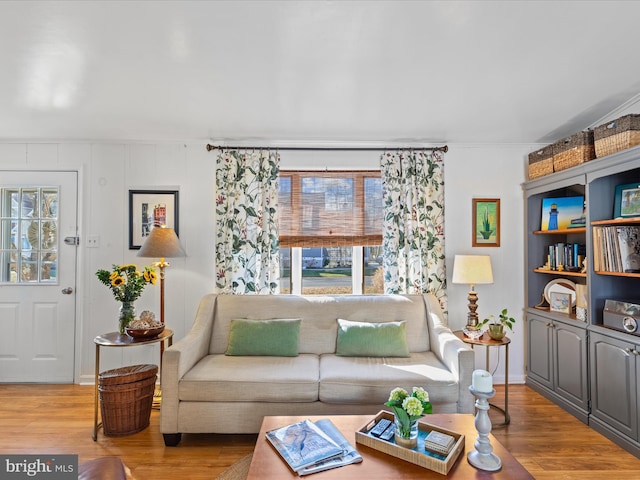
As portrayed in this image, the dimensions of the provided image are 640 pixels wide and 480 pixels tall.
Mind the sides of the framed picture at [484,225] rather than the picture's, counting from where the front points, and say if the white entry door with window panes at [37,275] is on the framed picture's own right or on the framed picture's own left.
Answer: on the framed picture's own right

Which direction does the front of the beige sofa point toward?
toward the camera

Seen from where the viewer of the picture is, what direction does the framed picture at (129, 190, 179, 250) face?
facing the viewer

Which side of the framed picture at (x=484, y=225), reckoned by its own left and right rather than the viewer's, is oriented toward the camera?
front

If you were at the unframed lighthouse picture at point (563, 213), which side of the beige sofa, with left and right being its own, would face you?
left

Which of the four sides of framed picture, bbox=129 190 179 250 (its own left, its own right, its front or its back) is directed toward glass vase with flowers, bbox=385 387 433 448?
front

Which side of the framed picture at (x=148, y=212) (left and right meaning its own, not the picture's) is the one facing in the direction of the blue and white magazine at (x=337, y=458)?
front

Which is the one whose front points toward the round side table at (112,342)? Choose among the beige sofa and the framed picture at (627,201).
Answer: the framed picture

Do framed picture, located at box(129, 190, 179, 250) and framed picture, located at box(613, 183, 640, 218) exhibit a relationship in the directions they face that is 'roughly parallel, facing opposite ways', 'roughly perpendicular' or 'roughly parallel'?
roughly perpendicular

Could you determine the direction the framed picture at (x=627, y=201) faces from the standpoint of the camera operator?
facing the viewer and to the left of the viewer

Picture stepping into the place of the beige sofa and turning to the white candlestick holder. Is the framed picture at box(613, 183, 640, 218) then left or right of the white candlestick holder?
left

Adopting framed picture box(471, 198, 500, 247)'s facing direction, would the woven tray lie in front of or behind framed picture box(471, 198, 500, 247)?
in front

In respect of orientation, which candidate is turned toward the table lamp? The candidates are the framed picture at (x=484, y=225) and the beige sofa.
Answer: the framed picture

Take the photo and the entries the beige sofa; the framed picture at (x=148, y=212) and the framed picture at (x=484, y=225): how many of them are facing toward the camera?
3

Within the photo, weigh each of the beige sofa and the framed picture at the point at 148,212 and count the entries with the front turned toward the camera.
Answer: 2

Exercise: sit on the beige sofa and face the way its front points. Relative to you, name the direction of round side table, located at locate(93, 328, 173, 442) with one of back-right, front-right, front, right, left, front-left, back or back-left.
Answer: right
